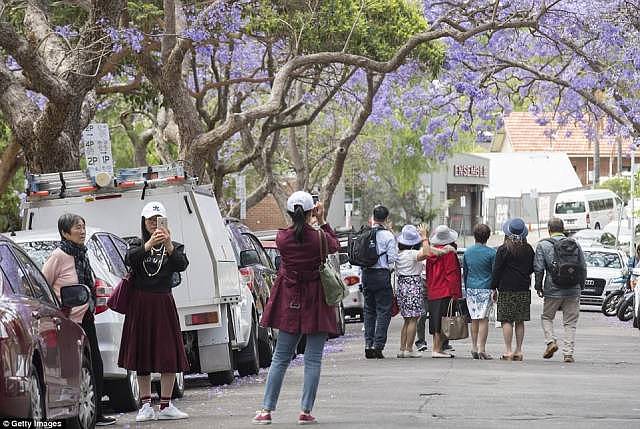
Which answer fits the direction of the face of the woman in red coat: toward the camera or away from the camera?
away from the camera

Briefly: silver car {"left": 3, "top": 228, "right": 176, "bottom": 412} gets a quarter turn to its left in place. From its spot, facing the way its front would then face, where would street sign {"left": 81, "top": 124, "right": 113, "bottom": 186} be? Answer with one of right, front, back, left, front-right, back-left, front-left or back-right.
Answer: front-right

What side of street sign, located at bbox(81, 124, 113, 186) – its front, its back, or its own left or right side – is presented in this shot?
front

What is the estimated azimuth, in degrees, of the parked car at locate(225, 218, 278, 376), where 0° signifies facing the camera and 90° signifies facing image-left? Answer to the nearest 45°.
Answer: approximately 225°

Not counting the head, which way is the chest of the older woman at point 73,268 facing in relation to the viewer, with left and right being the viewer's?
facing to the right of the viewer

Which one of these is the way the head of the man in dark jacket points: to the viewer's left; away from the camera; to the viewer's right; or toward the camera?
away from the camera

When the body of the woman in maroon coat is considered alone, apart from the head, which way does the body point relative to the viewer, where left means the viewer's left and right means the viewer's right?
facing away from the viewer and to the right of the viewer

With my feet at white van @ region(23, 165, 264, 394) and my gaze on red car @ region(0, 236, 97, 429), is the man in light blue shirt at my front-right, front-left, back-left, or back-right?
back-left

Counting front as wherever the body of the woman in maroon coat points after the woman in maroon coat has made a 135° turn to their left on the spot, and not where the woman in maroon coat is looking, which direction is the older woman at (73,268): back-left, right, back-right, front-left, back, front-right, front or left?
front

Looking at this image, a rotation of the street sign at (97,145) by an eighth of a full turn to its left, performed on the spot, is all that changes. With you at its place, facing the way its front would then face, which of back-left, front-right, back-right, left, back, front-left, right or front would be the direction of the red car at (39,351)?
front-right

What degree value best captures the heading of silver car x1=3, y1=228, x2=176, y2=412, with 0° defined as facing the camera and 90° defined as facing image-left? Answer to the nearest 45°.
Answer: approximately 225°

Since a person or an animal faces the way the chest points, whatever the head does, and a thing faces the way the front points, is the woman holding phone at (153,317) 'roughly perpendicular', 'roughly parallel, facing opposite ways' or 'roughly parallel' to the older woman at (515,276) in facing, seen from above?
roughly parallel, facing opposite ways
